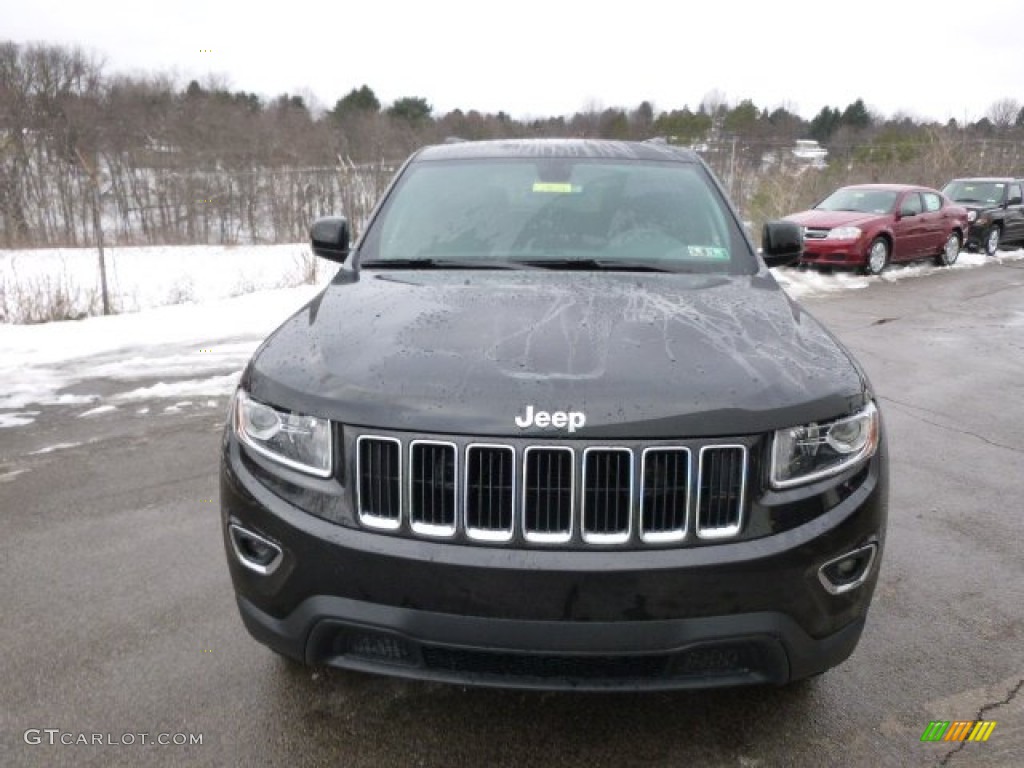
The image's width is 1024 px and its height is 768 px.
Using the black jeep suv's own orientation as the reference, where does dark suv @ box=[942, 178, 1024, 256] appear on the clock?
The dark suv is roughly at 7 o'clock from the black jeep suv.

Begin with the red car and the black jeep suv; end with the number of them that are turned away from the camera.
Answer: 0

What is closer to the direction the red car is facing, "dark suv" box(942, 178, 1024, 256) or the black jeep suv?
the black jeep suv

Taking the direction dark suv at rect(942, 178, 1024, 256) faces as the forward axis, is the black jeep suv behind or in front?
in front

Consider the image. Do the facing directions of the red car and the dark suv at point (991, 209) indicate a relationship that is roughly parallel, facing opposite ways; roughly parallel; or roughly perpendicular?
roughly parallel

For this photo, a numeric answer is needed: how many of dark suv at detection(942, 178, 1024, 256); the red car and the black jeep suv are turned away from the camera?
0

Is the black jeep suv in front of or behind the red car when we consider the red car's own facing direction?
in front

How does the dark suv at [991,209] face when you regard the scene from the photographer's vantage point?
facing the viewer and to the left of the viewer

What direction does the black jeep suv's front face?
toward the camera

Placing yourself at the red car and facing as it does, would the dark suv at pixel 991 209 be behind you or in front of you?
behind

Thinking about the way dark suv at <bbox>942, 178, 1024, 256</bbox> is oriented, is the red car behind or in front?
in front

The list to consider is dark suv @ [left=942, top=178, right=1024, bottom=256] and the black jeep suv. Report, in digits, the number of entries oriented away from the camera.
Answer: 0
